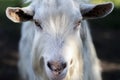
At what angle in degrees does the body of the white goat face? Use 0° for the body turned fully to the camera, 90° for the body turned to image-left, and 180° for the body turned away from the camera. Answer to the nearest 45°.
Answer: approximately 0°
